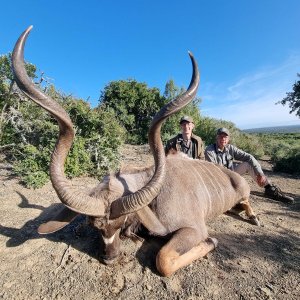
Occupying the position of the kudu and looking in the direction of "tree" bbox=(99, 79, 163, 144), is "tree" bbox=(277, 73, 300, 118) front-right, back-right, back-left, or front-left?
front-right

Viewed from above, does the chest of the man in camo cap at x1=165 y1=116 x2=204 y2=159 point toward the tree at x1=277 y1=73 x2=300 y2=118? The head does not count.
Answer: no

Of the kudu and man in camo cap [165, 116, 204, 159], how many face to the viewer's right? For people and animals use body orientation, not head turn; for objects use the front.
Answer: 0

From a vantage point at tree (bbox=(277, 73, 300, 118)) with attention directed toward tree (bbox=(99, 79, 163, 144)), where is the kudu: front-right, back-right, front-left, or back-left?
front-left

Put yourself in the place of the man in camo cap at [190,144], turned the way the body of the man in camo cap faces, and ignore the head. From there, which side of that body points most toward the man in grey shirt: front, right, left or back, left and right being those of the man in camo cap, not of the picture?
left

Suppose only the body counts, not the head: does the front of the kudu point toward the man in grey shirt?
no

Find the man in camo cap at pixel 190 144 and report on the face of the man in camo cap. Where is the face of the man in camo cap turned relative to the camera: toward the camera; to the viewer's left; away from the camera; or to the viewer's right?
toward the camera

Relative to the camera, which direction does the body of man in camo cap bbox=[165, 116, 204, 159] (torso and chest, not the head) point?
toward the camera

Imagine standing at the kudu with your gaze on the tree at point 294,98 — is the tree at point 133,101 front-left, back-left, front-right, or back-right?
front-left

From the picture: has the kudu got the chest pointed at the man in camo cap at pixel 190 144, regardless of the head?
no

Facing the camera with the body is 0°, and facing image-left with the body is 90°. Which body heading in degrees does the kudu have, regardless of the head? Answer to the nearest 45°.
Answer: approximately 45°
